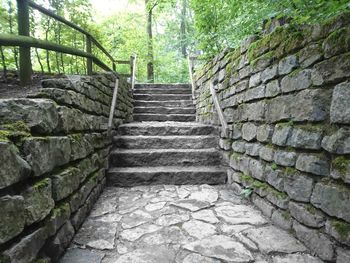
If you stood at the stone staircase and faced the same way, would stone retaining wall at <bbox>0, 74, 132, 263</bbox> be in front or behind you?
in front

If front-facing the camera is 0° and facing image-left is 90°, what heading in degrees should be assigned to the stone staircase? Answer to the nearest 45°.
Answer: approximately 0°
